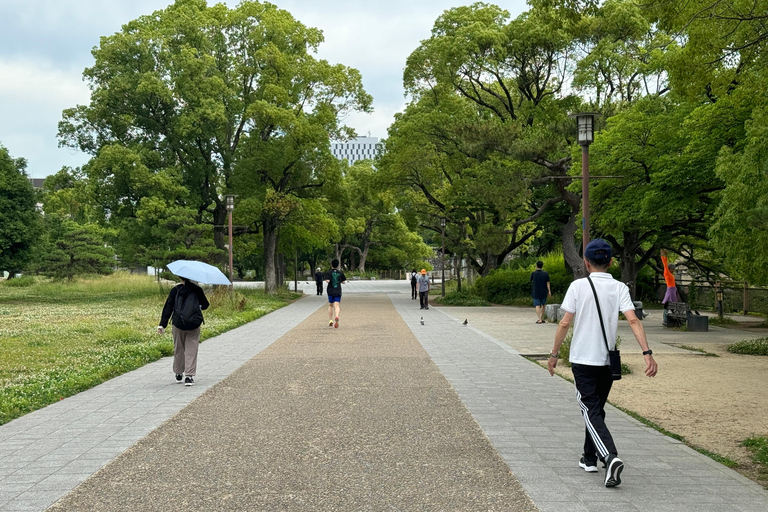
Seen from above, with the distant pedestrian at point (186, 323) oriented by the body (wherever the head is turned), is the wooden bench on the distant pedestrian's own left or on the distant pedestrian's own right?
on the distant pedestrian's own right

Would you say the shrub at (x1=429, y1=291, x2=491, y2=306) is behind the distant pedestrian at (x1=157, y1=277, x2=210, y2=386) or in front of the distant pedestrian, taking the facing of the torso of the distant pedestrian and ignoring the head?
in front

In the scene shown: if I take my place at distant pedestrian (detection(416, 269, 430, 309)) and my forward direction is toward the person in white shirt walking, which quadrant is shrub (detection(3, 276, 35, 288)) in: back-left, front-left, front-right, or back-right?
back-right

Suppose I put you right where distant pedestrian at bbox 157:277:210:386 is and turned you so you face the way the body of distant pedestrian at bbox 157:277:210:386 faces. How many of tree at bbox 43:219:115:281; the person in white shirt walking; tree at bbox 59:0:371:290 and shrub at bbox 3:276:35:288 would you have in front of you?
3

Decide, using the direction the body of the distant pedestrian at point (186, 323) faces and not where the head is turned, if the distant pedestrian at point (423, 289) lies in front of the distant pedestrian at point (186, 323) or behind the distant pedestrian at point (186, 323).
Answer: in front

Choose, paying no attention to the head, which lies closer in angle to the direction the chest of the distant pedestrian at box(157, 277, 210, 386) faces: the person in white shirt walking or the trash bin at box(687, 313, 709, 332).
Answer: the trash bin

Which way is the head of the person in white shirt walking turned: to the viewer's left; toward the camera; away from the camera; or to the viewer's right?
away from the camera

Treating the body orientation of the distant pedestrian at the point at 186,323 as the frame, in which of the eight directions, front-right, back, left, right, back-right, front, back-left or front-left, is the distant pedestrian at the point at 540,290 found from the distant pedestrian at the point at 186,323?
front-right

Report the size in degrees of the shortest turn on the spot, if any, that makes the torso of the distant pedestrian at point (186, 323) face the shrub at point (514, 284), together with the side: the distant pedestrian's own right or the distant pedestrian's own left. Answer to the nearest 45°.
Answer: approximately 45° to the distant pedestrian's own right

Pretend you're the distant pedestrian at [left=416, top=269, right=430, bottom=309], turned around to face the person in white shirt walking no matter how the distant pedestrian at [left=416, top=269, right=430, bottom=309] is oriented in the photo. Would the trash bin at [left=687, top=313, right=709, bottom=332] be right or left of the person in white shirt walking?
left

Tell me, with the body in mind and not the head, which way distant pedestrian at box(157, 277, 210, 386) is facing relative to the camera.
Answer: away from the camera

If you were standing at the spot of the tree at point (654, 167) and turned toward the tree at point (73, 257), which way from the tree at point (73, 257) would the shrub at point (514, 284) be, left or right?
right
